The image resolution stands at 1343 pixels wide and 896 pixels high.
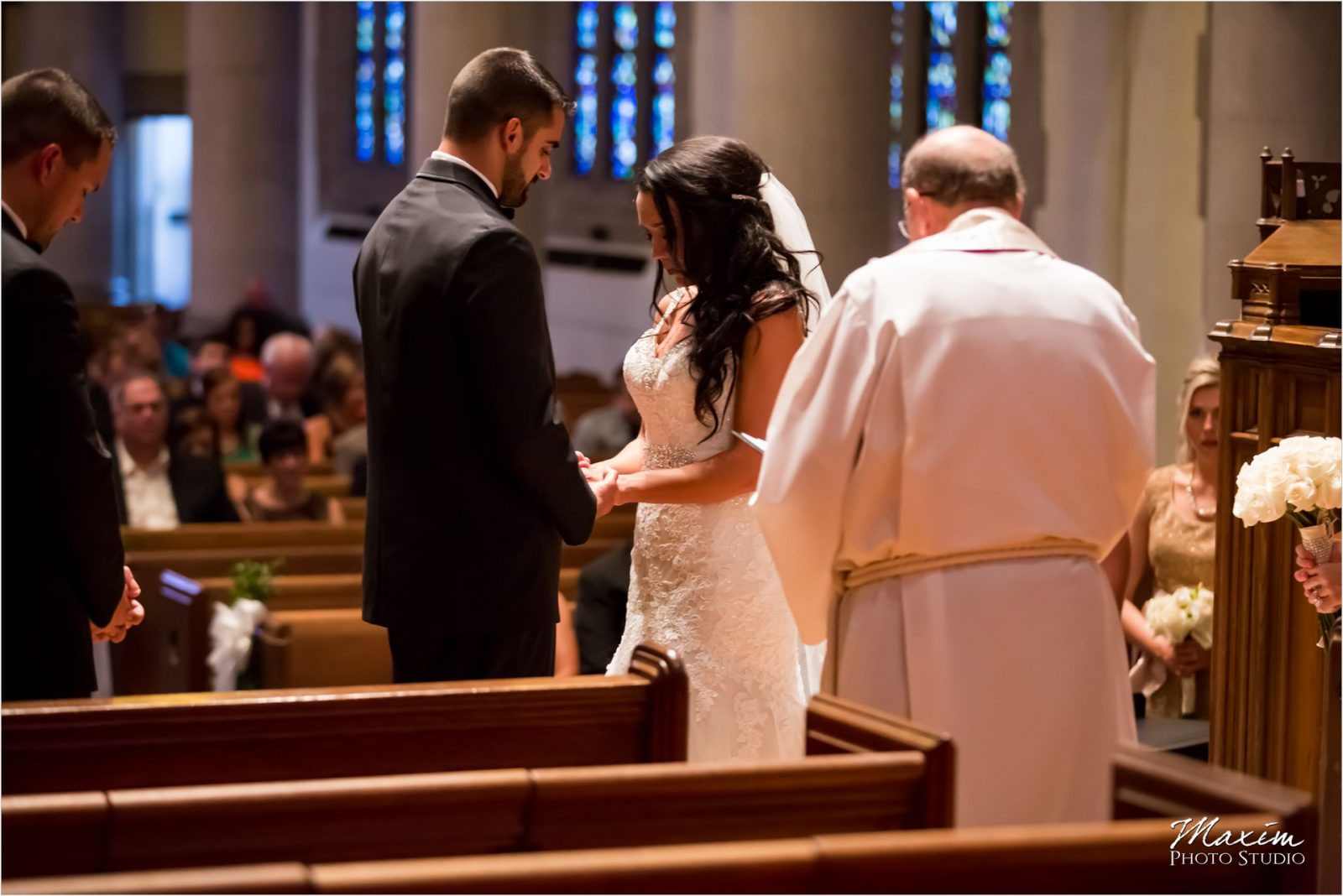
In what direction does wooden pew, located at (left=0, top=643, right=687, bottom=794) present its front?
away from the camera

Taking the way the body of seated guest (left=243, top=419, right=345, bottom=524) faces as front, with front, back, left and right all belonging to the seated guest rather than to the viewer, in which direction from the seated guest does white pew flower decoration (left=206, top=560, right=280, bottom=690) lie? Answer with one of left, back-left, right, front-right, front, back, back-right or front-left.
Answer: front

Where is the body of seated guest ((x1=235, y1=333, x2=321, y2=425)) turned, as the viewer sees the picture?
toward the camera

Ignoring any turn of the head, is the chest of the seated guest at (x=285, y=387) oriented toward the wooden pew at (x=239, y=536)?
yes

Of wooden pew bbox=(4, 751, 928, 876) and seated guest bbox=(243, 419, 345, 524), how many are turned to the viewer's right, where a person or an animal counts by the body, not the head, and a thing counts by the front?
0

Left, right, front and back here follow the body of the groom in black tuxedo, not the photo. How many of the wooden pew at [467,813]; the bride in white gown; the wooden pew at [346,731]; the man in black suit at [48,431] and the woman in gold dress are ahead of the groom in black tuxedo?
2

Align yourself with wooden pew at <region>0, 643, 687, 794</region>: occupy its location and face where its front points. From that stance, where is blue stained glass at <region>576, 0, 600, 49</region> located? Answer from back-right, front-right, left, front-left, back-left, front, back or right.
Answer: front

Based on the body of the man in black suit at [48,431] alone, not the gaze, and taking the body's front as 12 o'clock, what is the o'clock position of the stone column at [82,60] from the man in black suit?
The stone column is roughly at 9 o'clock from the man in black suit.

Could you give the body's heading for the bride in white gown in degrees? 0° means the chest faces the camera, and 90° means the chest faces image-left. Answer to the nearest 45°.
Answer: approximately 45°

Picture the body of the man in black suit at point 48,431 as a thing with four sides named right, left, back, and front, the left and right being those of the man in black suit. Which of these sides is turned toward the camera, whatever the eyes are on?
right

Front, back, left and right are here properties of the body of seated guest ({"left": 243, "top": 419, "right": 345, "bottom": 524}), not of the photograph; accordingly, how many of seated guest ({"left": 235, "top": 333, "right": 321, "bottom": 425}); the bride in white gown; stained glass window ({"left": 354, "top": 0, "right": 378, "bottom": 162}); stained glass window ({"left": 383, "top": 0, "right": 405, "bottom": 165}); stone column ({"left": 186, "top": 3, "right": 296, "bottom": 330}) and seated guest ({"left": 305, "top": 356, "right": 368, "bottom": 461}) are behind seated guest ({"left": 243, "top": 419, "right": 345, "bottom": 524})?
5

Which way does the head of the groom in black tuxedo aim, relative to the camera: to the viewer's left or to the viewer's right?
to the viewer's right

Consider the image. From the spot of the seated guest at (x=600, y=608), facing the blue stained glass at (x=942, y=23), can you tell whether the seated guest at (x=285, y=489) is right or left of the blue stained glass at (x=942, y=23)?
left

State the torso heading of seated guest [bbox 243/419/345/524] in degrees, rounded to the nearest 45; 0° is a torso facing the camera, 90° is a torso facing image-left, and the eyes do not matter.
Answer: approximately 0°
